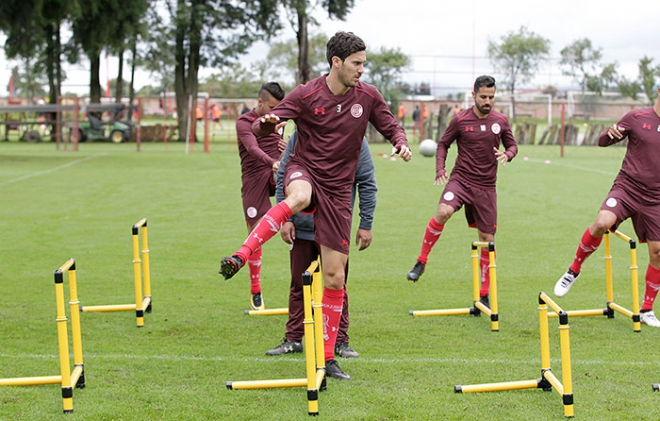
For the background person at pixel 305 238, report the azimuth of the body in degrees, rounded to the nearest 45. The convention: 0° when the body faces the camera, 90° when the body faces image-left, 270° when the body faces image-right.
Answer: approximately 0°

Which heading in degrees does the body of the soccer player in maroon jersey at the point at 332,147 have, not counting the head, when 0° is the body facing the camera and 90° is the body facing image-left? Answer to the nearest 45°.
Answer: approximately 0°

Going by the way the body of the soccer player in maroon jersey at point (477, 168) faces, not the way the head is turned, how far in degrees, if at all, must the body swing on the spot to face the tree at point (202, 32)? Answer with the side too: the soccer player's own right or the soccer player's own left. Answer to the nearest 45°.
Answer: approximately 180°

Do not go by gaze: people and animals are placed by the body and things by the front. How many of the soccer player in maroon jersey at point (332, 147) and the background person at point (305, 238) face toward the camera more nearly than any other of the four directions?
2

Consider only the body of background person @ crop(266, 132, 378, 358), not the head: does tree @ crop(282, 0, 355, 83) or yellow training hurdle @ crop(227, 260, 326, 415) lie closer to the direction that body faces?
the yellow training hurdle

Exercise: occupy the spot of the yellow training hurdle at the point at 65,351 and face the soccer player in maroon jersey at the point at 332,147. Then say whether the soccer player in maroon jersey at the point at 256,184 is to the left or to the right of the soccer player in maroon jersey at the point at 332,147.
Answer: left

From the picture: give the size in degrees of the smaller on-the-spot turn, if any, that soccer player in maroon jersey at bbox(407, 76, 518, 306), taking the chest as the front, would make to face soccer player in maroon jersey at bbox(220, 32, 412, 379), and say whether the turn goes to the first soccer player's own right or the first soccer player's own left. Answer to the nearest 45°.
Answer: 0° — they already face them

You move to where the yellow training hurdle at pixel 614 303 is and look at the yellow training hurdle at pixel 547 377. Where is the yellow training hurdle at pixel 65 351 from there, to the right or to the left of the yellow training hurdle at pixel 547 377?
right

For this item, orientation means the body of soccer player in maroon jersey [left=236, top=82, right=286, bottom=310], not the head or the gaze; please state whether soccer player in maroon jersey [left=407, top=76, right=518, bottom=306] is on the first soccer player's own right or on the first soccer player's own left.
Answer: on the first soccer player's own left

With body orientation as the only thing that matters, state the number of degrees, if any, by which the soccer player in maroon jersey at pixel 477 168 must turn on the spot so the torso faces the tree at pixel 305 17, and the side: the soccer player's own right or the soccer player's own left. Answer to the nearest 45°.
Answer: approximately 180°
